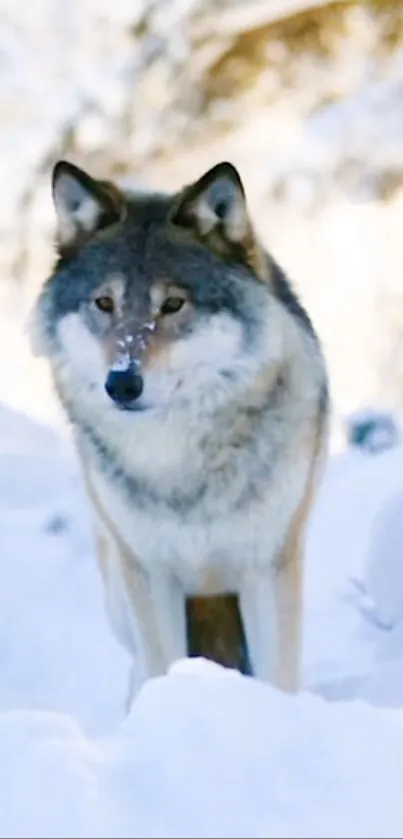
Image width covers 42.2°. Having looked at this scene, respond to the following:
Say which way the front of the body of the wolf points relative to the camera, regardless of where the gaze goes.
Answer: toward the camera
